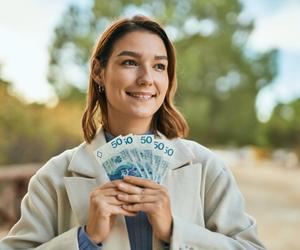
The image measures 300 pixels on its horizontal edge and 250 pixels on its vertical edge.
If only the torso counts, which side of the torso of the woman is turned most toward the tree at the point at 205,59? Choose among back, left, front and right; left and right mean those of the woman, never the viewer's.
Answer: back

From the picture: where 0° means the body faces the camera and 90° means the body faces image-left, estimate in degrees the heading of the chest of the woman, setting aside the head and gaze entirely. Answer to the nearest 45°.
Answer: approximately 0°
